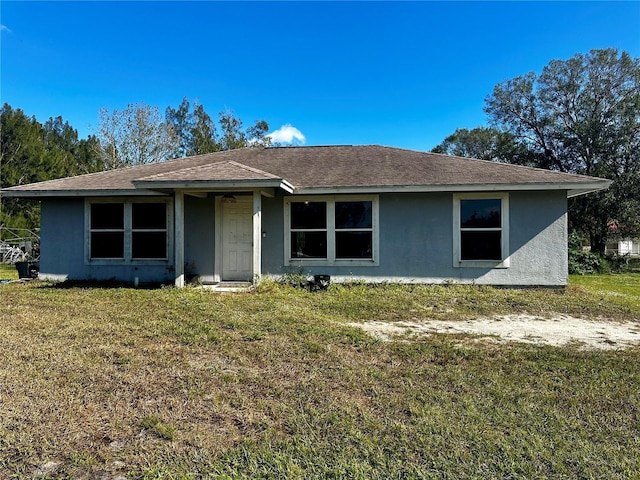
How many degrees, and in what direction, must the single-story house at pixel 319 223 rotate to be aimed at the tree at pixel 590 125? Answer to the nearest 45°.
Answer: approximately 135° to its left

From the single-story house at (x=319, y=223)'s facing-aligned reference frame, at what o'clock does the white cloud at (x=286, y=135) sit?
The white cloud is roughly at 6 o'clock from the single-story house.

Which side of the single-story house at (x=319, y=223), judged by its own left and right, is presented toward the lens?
front

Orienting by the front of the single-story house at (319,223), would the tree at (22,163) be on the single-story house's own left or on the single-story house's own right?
on the single-story house's own right

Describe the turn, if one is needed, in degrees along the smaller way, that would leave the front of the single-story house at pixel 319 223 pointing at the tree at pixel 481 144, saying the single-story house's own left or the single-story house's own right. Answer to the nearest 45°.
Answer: approximately 135° to the single-story house's own left

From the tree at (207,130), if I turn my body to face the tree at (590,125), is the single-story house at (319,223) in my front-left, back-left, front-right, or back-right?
front-right

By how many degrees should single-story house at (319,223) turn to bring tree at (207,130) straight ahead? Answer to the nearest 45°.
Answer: approximately 180°

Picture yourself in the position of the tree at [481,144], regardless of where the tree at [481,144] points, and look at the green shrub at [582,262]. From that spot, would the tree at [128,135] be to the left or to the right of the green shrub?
right

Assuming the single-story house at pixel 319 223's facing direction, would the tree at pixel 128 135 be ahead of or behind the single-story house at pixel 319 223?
behind
